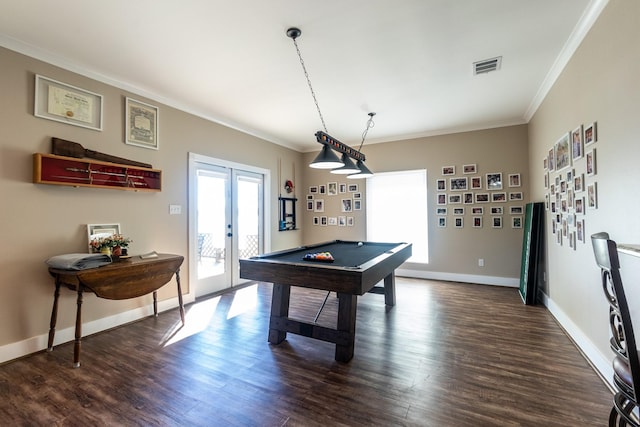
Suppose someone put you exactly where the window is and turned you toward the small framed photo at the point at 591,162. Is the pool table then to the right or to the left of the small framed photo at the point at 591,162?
right

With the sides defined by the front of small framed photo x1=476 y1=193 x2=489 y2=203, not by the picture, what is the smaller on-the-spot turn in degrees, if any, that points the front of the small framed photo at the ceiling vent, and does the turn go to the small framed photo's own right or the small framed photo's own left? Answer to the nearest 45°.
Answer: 0° — it already faces it

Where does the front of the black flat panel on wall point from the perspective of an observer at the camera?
facing to the left of the viewer

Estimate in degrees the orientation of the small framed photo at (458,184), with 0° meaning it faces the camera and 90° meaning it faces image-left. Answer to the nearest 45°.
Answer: approximately 0°

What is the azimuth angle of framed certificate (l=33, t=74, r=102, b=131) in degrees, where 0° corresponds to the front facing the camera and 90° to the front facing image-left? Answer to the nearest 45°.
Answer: approximately 315°

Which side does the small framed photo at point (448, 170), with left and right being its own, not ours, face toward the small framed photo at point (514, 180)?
left

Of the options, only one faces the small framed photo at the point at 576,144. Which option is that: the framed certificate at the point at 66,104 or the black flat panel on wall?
the framed certificate

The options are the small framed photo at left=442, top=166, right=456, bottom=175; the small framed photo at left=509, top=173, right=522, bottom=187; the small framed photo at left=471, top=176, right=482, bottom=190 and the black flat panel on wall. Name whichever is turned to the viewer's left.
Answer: the black flat panel on wall
